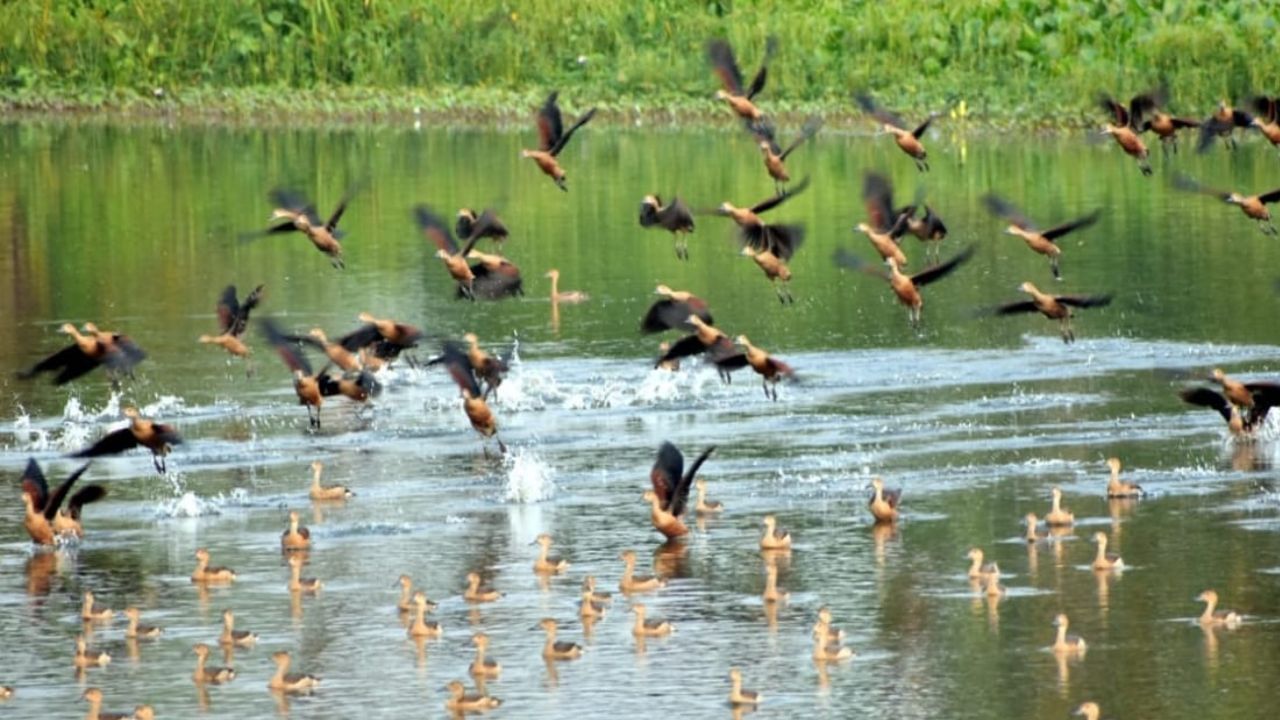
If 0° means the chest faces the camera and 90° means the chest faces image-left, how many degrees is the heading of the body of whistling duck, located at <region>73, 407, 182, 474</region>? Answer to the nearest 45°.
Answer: approximately 45°

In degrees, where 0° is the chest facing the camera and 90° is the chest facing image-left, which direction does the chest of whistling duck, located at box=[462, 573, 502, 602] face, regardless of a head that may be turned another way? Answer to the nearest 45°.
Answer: approximately 90°

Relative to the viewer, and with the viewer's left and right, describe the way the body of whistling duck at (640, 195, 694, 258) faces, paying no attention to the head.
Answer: facing to the left of the viewer

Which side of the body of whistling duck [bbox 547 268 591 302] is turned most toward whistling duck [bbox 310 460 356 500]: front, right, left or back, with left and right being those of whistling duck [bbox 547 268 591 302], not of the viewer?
left

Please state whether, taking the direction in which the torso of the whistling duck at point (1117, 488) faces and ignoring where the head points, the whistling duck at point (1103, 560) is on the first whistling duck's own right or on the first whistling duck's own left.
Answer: on the first whistling duck's own left

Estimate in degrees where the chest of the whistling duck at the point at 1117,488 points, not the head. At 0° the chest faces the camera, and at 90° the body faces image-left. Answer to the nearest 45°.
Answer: approximately 90°

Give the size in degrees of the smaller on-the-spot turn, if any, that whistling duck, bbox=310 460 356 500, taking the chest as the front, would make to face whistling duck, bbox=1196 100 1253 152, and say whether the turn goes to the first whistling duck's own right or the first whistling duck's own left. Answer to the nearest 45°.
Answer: approximately 180°

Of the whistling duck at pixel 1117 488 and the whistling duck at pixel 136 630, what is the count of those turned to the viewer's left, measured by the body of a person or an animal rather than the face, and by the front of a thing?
2

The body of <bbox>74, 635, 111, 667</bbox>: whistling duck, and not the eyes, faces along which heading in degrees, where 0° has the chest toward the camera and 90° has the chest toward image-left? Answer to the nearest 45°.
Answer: approximately 90°
